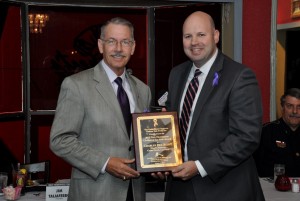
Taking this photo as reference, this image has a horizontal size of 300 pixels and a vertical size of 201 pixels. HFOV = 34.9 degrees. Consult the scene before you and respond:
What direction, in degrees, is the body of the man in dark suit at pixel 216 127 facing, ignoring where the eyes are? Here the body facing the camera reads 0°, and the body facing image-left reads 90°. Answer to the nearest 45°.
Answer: approximately 45°

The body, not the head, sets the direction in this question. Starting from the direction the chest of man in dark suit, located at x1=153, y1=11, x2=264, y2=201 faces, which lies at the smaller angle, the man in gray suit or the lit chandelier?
the man in gray suit

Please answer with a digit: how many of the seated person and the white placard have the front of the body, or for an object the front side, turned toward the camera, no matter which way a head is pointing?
2

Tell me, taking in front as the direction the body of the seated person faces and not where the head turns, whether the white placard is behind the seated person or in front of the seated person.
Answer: in front

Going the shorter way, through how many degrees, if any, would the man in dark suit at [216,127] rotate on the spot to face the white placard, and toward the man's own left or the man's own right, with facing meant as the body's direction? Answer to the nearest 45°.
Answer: approximately 90° to the man's own right

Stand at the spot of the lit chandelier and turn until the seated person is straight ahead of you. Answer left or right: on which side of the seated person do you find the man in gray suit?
right

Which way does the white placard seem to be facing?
toward the camera

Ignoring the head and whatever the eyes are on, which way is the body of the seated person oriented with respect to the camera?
toward the camera

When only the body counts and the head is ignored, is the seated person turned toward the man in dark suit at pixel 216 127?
yes

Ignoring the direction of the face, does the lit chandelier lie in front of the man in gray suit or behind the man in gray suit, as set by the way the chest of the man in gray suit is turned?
behind

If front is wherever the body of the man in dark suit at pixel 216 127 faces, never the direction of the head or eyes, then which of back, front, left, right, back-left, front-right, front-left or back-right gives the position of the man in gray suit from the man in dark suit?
front-right

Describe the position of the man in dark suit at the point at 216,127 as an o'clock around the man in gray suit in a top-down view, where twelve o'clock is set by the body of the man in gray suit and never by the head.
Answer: The man in dark suit is roughly at 11 o'clock from the man in gray suit.
